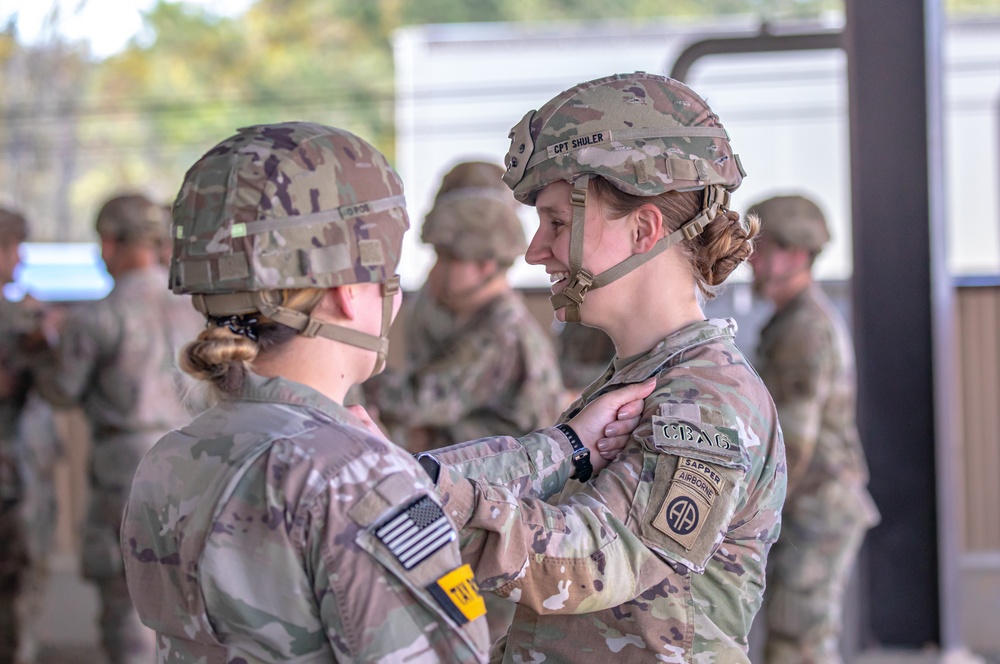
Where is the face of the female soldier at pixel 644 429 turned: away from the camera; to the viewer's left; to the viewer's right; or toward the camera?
to the viewer's left

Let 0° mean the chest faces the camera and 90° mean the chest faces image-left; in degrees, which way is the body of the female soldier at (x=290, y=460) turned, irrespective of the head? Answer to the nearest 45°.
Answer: approximately 225°

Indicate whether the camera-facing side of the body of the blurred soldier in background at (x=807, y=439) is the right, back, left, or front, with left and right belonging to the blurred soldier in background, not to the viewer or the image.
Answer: left

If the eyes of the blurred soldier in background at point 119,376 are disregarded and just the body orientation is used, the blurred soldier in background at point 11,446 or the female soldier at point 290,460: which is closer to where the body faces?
the blurred soldier in background

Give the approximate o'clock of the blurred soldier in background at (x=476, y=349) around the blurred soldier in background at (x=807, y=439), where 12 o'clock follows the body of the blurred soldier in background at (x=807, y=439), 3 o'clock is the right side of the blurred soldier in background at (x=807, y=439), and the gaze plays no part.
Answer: the blurred soldier in background at (x=476, y=349) is roughly at 11 o'clock from the blurred soldier in background at (x=807, y=439).

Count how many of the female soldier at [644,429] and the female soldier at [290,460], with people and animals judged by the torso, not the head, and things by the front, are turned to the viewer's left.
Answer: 1

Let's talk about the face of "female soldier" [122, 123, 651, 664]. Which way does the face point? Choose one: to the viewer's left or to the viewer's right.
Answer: to the viewer's right

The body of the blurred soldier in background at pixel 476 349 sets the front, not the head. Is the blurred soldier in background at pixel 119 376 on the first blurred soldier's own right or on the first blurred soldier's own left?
on the first blurred soldier's own right

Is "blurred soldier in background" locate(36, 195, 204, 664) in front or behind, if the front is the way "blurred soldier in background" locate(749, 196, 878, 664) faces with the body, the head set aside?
in front

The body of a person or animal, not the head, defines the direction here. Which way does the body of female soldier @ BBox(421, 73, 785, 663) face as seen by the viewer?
to the viewer's left

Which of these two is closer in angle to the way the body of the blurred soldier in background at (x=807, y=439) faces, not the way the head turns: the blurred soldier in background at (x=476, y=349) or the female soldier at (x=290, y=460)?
the blurred soldier in background

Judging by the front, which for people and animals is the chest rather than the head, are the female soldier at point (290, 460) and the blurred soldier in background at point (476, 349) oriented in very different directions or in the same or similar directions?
very different directions

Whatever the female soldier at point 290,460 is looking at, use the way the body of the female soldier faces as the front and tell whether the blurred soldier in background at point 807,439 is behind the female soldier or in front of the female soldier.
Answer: in front

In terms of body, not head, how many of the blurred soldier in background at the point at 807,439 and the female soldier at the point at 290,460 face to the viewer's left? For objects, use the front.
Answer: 1
